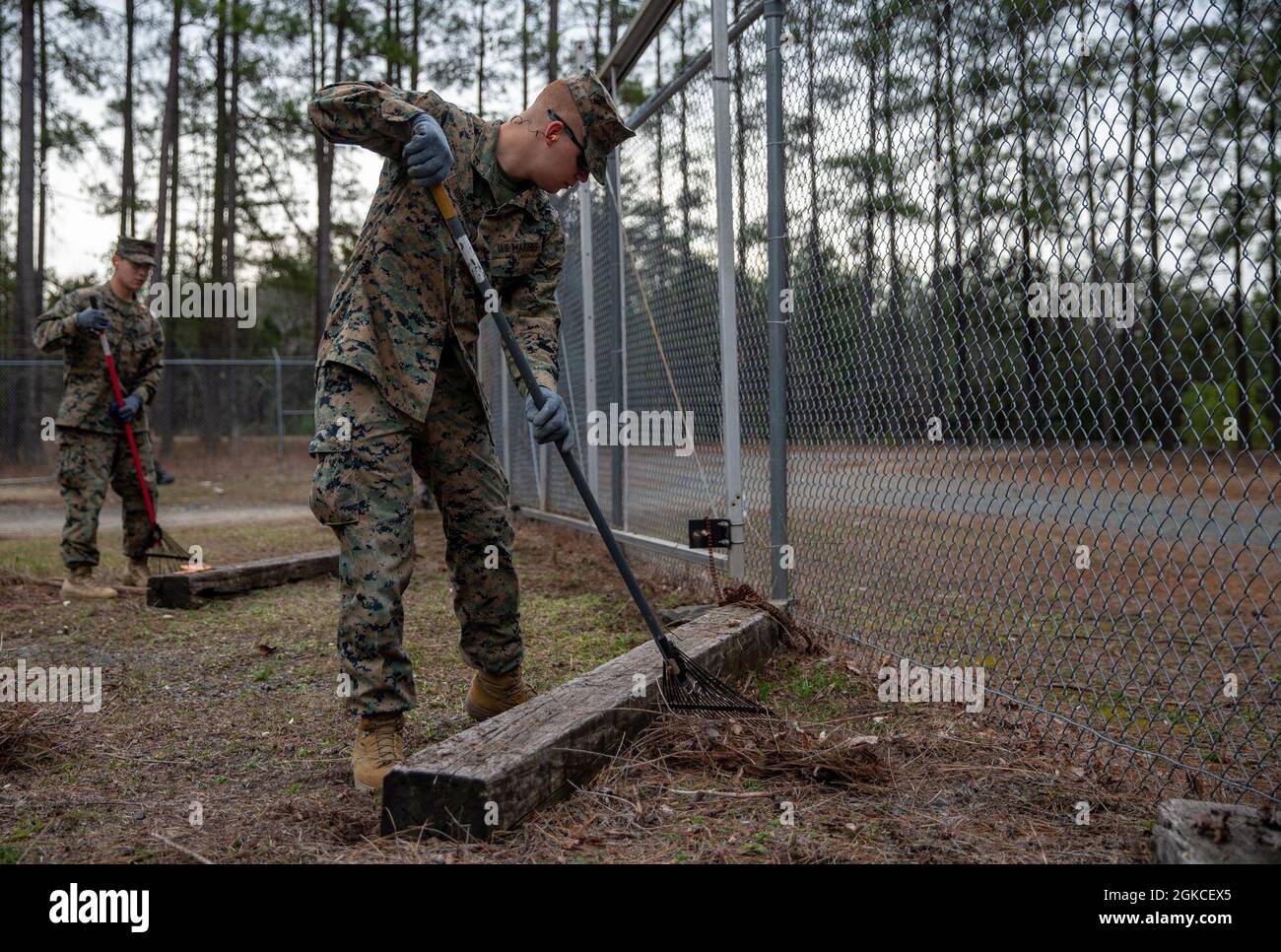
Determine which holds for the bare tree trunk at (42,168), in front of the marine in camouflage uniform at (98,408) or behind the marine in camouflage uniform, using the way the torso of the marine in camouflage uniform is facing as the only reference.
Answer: behind

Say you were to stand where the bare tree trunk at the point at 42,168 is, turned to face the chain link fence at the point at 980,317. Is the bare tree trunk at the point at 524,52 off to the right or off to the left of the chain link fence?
left

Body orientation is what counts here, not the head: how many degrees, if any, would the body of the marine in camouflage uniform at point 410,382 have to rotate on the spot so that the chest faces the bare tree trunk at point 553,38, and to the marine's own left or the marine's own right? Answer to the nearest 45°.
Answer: approximately 135° to the marine's own left

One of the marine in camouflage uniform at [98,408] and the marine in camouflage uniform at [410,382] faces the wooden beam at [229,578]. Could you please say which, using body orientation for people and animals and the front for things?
the marine in camouflage uniform at [98,408]

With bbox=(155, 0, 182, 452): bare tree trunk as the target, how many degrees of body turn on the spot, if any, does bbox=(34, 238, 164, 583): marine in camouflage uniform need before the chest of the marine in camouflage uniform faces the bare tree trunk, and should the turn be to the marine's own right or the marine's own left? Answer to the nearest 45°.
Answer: approximately 135° to the marine's own left

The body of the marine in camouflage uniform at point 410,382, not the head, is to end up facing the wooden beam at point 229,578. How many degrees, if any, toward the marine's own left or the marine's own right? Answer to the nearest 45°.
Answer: approximately 135° to the marine's own left
